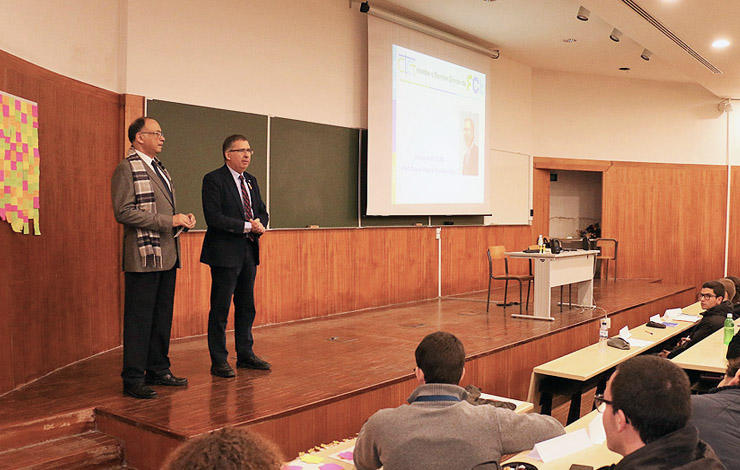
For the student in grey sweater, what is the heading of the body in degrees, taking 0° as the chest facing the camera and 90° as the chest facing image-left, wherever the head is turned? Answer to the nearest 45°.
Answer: approximately 180°

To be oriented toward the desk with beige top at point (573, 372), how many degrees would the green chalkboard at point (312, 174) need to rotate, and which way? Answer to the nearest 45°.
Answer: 0° — it already faces it

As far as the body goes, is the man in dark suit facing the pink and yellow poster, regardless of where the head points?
no

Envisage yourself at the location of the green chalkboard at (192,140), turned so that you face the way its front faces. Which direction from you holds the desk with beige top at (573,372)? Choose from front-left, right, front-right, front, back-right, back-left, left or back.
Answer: front

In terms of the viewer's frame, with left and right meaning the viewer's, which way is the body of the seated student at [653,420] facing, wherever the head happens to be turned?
facing away from the viewer and to the left of the viewer

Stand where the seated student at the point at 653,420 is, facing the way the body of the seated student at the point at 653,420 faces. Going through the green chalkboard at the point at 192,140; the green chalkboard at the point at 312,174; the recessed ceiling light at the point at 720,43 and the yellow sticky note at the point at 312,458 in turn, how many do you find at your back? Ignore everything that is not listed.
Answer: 0

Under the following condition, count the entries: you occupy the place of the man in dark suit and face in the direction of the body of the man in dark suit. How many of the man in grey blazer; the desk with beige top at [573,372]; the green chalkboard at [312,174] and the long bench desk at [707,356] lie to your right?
1

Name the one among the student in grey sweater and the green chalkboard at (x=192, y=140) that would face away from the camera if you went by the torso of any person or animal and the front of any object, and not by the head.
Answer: the student in grey sweater

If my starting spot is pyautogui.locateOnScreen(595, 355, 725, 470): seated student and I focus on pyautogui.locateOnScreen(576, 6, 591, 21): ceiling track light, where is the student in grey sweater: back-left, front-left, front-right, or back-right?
front-left

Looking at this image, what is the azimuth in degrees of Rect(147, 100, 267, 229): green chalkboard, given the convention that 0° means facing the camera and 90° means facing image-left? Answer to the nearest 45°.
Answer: approximately 315°

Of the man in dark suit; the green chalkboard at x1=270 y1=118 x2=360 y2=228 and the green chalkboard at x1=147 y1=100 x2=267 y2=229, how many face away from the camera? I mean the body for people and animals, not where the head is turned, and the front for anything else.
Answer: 0

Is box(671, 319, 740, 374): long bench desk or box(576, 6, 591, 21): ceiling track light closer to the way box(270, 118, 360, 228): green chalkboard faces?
the long bench desk

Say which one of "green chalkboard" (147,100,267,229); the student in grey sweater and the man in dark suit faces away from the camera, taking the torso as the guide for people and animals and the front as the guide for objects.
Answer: the student in grey sweater

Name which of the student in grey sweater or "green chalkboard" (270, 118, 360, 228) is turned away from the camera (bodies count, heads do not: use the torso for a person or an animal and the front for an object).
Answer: the student in grey sweater

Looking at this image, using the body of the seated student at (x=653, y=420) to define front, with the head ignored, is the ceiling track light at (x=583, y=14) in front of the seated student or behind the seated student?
in front

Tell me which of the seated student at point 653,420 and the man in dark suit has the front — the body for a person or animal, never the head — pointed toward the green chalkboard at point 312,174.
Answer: the seated student

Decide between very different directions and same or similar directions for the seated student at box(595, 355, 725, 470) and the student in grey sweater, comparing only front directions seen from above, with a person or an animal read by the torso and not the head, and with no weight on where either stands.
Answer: same or similar directions

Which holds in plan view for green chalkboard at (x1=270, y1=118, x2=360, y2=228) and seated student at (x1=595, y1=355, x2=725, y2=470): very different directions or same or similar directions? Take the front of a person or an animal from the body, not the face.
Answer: very different directions

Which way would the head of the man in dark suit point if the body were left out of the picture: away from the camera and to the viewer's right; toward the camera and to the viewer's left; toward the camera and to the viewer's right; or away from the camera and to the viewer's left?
toward the camera and to the viewer's right

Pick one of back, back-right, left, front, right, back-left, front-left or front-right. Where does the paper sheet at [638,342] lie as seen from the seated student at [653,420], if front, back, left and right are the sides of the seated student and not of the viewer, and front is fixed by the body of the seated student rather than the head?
front-right
